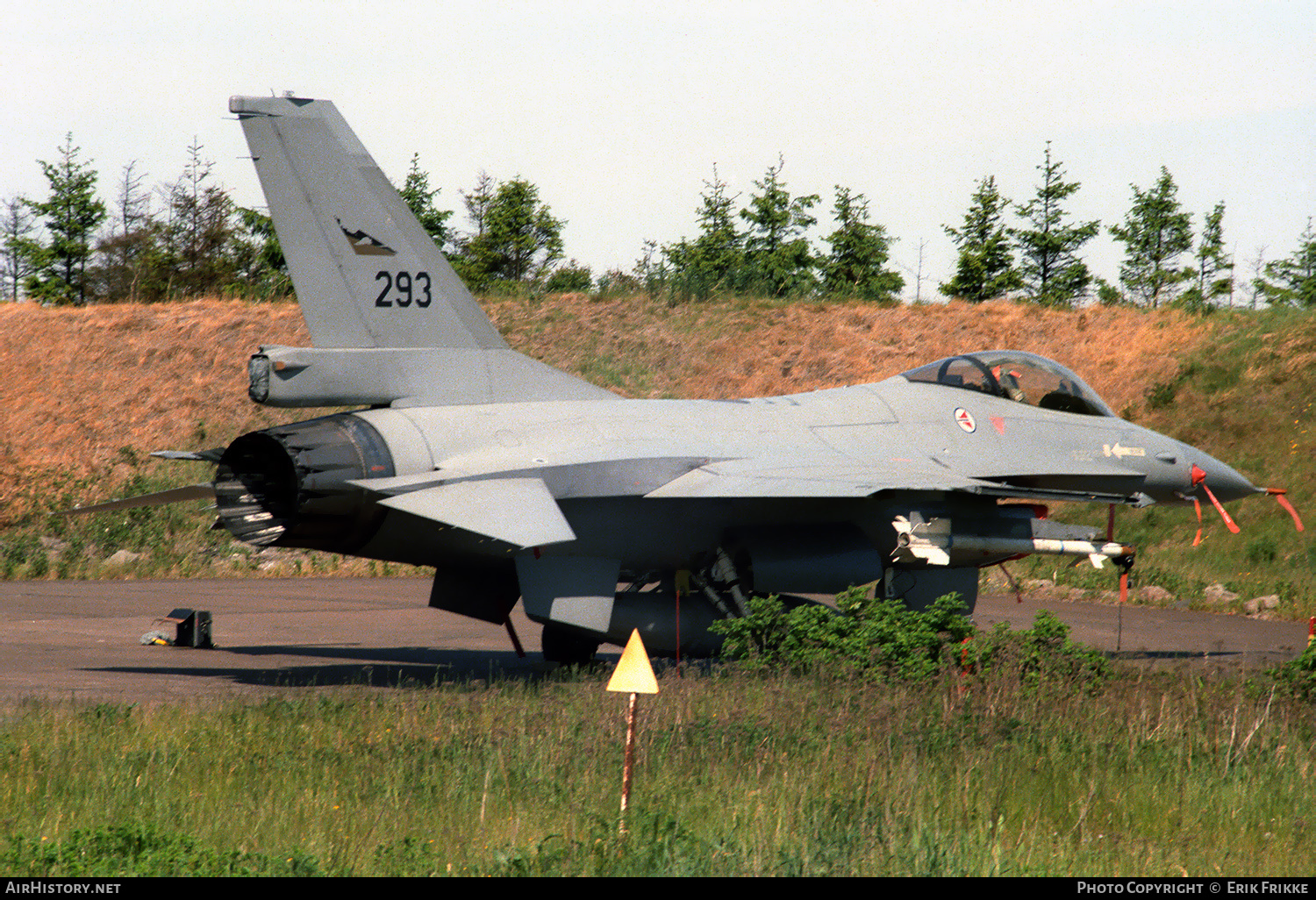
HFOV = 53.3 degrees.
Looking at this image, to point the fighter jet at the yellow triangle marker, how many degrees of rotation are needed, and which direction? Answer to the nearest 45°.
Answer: approximately 135° to its right

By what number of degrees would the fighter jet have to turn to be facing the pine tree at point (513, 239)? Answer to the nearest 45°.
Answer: approximately 45° to its left

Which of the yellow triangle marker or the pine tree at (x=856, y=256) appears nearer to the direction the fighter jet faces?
the pine tree

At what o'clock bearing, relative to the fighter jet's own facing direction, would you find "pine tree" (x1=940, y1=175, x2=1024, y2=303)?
The pine tree is roughly at 11 o'clock from the fighter jet.

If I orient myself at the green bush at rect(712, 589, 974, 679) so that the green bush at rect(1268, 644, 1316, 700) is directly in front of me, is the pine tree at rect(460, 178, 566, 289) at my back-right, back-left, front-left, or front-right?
back-left

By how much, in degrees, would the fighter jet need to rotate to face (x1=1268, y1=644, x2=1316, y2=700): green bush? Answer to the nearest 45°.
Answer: approximately 45° to its right

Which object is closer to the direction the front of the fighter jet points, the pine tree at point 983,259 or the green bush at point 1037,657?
the pine tree

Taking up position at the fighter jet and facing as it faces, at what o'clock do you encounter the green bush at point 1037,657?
The green bush is roughly at 2 o'clock from the fighter jet.

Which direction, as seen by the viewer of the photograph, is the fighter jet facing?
facing away from the viewer and to the right of the viewer

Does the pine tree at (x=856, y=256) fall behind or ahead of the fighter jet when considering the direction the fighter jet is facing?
ahead
